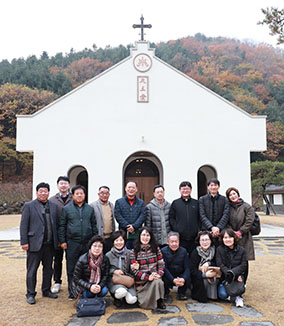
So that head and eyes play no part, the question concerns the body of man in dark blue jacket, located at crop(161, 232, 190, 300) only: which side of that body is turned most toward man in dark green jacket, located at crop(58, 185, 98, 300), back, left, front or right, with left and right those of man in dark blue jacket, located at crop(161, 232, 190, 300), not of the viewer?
right

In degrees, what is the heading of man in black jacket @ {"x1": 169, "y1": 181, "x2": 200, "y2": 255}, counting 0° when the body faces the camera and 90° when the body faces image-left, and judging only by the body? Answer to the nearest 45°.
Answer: approximately 0°

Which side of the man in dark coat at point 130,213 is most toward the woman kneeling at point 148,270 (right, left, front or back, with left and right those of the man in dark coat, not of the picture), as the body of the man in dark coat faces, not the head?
front

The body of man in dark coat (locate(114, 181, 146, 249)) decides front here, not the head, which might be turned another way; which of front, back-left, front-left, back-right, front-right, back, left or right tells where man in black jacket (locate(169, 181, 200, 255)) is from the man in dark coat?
left

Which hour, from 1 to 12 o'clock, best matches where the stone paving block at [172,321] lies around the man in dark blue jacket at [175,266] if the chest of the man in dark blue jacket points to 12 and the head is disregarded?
The stone paving block is roughly at 12 o'clock from the man in dark blue jacket.

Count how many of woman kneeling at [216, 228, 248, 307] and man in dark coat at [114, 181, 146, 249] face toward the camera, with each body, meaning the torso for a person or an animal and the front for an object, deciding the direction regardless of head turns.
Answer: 2

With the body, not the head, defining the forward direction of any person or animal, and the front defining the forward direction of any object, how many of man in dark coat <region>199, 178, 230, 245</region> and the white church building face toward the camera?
2

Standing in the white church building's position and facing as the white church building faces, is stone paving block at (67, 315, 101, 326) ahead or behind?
ahead

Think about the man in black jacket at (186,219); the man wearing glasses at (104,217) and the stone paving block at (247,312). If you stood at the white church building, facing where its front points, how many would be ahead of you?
3

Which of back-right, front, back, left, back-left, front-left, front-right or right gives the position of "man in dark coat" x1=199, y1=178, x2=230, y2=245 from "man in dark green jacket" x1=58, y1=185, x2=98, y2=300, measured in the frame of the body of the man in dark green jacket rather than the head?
left

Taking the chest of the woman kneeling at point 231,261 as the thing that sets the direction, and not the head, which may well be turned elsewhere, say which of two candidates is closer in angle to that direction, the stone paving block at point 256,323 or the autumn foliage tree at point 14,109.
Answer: the stone paving block
